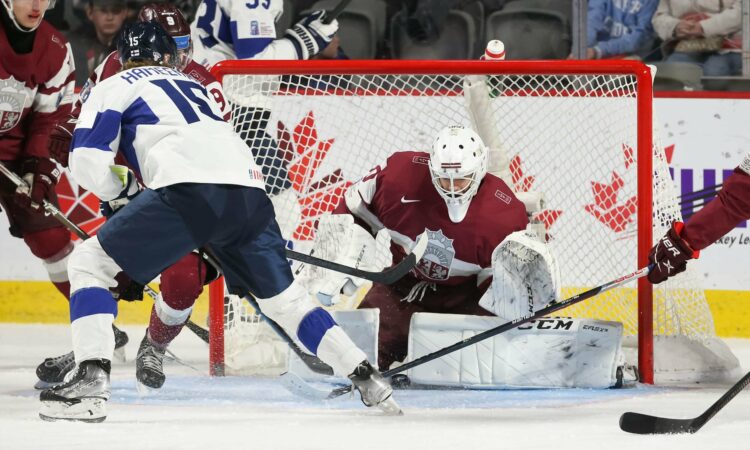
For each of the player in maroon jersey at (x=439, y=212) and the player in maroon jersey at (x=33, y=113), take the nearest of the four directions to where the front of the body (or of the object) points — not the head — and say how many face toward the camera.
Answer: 2

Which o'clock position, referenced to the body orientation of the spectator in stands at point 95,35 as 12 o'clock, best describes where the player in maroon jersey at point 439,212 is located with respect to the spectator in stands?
The player in maroon jersey is roughly at 11 o'clock from the spectator in stands.

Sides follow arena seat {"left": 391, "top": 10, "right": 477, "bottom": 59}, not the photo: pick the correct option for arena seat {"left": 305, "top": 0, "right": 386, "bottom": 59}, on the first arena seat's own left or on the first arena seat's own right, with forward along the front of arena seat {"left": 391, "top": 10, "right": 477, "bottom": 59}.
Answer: on the first arena seat's own right

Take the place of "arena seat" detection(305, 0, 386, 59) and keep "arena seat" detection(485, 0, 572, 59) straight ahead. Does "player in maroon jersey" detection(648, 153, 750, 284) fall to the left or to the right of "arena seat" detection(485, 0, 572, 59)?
right

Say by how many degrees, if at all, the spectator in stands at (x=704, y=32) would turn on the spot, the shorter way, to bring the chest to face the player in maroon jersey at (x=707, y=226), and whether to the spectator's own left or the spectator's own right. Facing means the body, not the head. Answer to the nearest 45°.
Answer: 0° — they already face them

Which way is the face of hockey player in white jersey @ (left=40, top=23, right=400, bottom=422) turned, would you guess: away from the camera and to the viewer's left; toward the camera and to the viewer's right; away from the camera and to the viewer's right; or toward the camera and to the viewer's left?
away from the camera and to the viewer's right

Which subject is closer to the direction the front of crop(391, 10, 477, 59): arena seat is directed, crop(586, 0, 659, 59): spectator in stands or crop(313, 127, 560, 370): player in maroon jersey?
the player in maroon jersey

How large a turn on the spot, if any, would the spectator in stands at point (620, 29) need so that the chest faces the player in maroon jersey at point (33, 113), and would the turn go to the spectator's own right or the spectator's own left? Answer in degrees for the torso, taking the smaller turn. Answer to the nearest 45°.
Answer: approximately 45° to the spectator's own right
